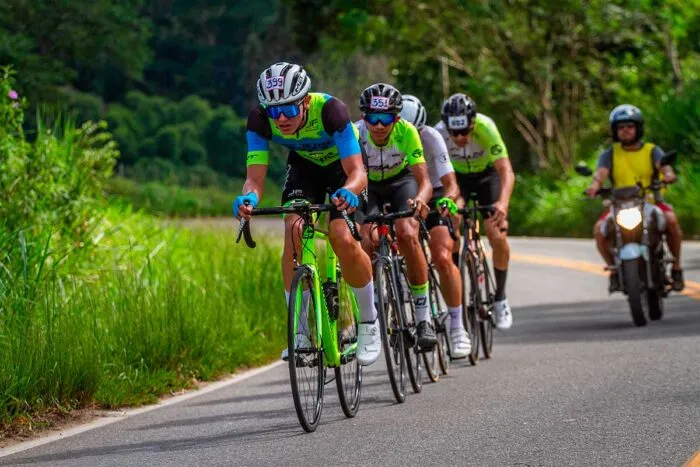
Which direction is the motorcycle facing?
toward the camera

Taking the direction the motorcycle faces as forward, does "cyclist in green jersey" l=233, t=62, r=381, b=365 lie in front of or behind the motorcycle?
in front

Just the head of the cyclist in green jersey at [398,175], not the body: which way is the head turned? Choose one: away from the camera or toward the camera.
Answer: toward the camera

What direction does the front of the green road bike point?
toward the camera

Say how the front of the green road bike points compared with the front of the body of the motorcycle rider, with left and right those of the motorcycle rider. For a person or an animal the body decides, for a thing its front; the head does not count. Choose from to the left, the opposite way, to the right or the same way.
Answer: the same way

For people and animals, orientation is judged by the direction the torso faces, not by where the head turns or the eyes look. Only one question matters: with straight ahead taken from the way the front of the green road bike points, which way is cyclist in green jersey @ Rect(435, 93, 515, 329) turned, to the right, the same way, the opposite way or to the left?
the same way

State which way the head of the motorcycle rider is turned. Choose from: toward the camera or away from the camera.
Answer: toward the camera

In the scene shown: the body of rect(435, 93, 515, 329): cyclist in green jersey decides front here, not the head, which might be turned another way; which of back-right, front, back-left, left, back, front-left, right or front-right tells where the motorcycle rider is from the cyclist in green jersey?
back-left

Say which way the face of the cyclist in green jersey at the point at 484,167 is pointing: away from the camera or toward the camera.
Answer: toward the camera

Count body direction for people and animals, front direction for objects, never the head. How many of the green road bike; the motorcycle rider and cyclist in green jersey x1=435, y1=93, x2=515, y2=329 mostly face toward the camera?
3

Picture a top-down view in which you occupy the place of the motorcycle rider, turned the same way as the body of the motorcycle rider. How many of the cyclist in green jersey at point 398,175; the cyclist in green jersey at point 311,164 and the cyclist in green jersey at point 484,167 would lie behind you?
0

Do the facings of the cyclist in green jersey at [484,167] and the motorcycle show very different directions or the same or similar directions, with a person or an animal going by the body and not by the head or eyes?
same or similar directions
